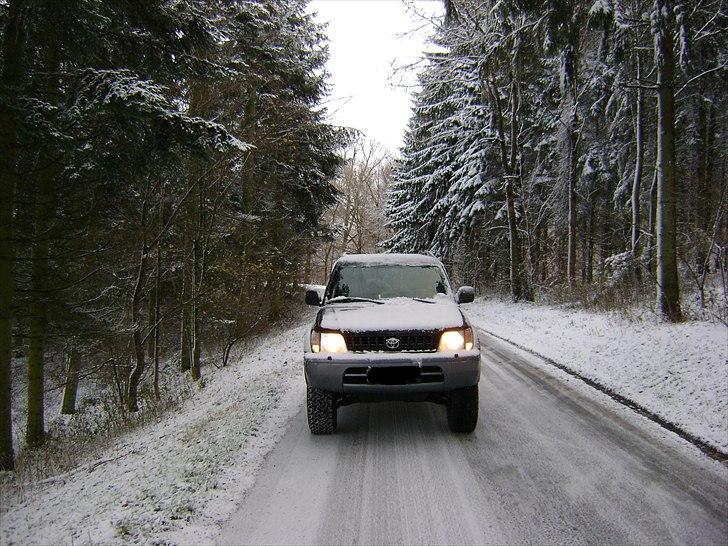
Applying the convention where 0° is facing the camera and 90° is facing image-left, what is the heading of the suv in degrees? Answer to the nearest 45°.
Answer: approximately 0°
